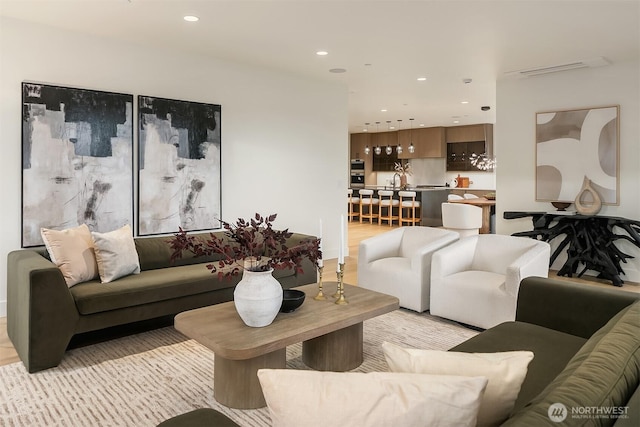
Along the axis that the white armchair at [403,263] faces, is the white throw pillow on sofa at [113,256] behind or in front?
in front

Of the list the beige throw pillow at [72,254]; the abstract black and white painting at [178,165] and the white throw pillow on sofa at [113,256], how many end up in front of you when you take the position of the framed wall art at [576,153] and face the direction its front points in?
3

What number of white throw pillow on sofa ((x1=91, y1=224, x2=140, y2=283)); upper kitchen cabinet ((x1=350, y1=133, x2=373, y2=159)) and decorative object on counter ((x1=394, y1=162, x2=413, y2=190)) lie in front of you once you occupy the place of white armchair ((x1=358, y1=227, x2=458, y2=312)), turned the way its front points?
1

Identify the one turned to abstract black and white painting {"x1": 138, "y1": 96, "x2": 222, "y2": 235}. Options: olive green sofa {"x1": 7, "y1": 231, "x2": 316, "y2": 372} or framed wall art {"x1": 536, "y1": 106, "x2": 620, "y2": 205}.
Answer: the framed wall art

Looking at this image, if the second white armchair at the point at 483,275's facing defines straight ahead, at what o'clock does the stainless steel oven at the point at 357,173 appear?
The stainless steel oven is roughly at 4 o'clock from the second white armchair.

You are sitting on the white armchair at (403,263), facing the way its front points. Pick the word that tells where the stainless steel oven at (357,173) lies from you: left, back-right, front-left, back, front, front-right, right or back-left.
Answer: back-right

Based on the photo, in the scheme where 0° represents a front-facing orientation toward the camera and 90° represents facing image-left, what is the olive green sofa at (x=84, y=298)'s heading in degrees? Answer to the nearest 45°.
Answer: approximately 315°

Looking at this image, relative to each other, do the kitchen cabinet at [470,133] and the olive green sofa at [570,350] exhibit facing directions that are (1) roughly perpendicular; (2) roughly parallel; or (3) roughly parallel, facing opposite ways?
roughly perpendicular

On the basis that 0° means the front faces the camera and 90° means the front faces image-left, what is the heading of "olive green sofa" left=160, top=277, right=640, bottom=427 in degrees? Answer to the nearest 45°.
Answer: approximately 135°
